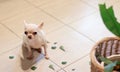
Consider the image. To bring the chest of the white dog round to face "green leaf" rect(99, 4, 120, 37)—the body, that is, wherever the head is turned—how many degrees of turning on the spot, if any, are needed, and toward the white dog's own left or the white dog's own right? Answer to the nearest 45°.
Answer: approximately 45° to the white dog's own left

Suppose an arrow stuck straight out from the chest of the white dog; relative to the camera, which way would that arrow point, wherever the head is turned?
toward the camera

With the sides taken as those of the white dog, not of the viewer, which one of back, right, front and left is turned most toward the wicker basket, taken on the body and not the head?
left
